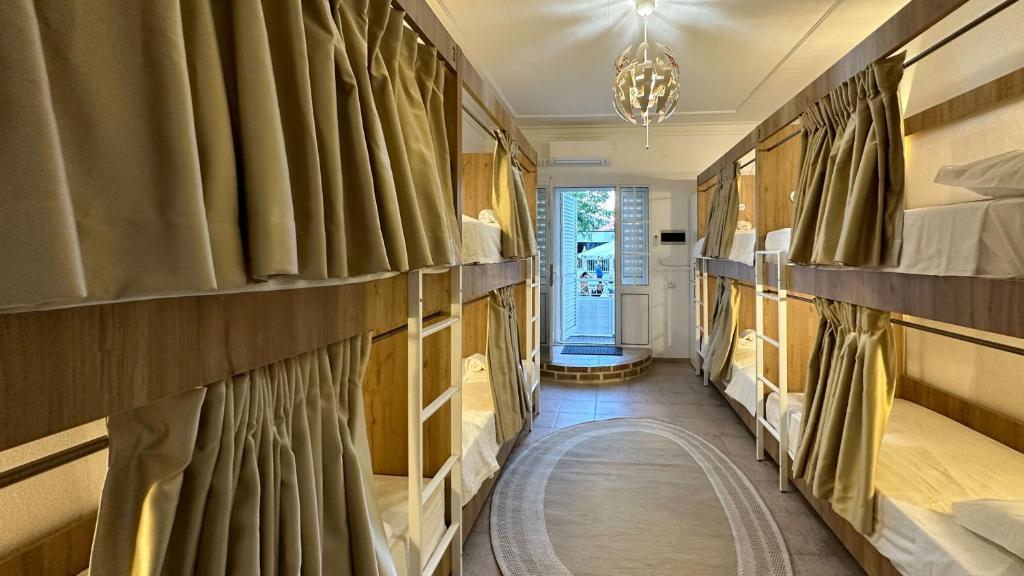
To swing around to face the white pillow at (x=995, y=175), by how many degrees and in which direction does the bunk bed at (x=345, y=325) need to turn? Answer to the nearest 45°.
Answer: approximately 45° to its left

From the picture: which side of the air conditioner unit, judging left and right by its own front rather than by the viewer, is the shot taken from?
front

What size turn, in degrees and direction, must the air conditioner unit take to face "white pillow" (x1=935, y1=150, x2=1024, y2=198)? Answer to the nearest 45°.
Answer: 0° — it already faces it

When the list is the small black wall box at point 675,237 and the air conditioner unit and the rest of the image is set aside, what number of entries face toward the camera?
2

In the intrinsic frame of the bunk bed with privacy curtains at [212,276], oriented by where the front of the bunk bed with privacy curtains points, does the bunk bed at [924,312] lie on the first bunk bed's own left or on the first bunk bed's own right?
on the first bunk bed's own left

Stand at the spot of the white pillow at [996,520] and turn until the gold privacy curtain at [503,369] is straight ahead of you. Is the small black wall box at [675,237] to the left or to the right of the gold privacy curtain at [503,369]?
right

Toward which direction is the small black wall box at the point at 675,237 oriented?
toward the camera

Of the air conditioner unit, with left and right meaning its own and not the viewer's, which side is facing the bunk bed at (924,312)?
front

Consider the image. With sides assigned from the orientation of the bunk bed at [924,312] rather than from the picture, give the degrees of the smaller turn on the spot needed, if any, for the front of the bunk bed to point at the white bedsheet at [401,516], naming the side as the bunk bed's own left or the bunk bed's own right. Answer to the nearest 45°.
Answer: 0° — it already faces it

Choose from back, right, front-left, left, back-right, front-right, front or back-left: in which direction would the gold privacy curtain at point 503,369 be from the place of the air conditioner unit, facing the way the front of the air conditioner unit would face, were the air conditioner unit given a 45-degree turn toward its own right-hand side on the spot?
front-left

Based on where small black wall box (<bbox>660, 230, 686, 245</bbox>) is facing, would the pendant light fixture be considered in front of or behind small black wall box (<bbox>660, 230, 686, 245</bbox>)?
in front

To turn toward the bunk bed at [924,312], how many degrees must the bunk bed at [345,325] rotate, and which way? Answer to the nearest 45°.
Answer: approximately 45° to its left

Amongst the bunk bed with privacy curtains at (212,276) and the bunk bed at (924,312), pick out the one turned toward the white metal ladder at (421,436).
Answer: the bunk bed at (924,312)

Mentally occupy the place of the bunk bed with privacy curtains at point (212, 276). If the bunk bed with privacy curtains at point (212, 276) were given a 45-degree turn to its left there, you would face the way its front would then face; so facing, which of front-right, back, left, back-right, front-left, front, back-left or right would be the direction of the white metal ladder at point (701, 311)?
front-left
